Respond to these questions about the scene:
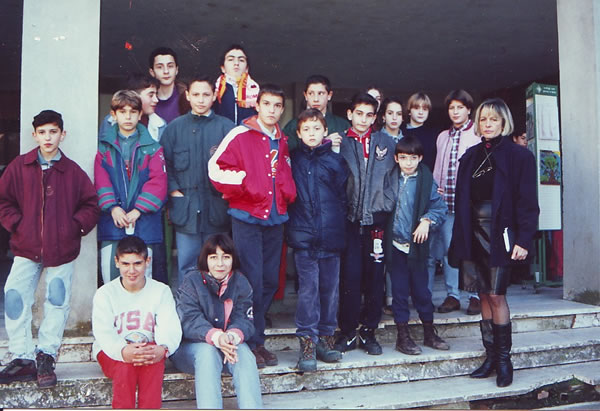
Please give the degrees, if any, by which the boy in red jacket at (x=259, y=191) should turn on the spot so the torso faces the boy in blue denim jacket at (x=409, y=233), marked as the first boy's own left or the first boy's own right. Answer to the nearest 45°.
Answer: approximately 45° to the first boy's own left

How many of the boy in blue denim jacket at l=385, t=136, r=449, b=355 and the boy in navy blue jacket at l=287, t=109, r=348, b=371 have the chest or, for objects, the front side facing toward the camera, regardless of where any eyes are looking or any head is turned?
2

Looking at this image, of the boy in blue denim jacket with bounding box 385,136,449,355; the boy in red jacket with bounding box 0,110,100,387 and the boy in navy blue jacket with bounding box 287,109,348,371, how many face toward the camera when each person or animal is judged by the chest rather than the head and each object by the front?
3

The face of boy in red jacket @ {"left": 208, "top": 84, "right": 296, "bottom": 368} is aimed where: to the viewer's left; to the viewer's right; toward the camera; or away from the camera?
toward the camera

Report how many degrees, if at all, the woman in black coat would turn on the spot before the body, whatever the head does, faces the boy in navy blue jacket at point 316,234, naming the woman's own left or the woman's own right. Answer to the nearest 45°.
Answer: approximately 45° to the woman's own right

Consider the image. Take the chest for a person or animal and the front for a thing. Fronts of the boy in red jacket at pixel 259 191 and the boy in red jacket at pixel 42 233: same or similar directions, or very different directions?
same or similar directions

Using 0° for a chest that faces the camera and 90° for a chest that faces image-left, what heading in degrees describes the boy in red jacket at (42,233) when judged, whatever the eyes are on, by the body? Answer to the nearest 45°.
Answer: approximately 0°

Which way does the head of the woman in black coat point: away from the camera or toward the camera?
toward the camera

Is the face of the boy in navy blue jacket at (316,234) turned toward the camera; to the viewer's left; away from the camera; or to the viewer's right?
toward the camera

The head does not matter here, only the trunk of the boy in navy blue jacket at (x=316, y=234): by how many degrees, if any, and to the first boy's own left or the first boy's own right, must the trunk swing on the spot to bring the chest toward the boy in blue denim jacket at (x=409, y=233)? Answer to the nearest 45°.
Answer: approximately 135° to the first boy's own left

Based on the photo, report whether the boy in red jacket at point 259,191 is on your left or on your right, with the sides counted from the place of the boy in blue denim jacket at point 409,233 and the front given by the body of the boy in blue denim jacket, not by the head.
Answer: on your right

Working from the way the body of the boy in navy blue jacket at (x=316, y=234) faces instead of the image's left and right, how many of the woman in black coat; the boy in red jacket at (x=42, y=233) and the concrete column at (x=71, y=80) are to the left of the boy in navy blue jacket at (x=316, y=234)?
1

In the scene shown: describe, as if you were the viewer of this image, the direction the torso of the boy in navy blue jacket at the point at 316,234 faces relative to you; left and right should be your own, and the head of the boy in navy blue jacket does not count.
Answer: facing the viewer

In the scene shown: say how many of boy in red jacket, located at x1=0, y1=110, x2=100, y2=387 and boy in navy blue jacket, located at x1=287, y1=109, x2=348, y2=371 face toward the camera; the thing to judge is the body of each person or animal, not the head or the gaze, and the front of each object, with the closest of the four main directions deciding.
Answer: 2
